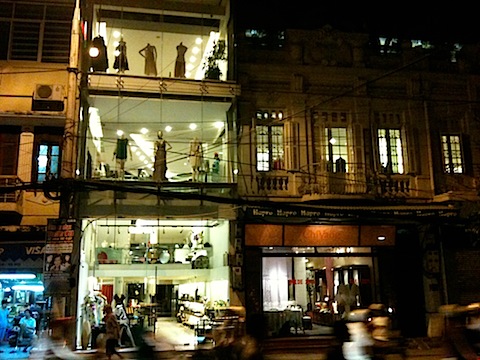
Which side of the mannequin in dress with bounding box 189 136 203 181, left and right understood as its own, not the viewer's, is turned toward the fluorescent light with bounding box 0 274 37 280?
right

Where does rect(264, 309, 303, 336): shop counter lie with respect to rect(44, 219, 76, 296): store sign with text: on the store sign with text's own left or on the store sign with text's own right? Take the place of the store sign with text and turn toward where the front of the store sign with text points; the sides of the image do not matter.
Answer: on the store sign with text's own left

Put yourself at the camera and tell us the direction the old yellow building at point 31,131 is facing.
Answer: facing the viewer

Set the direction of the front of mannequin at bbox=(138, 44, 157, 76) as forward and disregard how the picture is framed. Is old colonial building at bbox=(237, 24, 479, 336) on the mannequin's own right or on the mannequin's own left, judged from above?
on the mannequin's own left

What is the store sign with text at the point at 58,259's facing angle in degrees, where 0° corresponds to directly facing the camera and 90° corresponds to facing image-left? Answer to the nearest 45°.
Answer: approximately 0°

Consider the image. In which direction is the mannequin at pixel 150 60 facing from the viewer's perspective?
toward the camera

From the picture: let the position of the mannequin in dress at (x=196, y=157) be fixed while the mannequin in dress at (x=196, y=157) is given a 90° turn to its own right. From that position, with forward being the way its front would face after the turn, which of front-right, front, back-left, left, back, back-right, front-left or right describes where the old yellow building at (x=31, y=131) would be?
front

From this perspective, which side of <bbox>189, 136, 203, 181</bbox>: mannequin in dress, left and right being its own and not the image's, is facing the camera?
front

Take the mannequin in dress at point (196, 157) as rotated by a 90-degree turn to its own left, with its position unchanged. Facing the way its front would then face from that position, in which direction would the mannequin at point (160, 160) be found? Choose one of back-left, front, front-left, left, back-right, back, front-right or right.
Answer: back

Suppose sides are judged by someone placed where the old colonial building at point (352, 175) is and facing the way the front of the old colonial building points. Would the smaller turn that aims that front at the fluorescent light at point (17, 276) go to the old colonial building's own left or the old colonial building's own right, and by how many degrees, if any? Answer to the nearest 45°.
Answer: approximately 90° to the old colonial building's own right

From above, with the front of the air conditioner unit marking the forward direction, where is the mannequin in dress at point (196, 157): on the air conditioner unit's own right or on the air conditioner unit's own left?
on the air conditioner unit's own left

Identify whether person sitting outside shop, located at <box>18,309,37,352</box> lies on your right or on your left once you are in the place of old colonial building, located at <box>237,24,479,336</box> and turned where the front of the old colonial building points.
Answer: on your right
